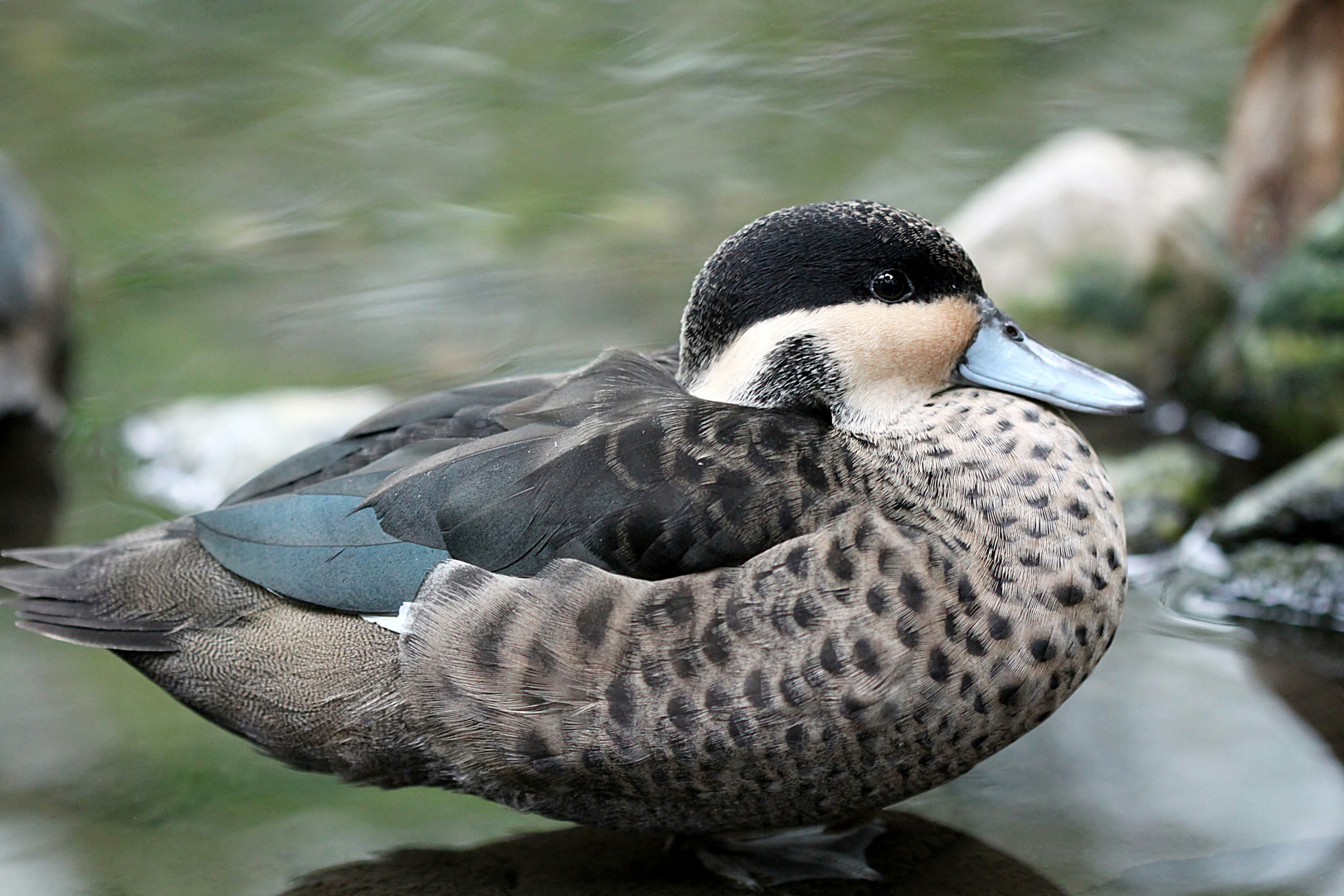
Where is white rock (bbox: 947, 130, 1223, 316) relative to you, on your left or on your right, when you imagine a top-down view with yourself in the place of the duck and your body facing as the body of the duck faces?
on your left

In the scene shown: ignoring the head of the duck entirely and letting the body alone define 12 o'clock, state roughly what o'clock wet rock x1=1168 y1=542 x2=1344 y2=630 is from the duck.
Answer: The wet rock is roughly at 11 o'clock from the duck.

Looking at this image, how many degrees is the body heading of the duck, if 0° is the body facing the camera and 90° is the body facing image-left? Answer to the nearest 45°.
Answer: approximately 270°

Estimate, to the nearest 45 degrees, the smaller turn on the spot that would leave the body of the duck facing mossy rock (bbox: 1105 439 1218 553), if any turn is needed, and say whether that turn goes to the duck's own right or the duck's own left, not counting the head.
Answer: approximately 45° to the duck's own left
